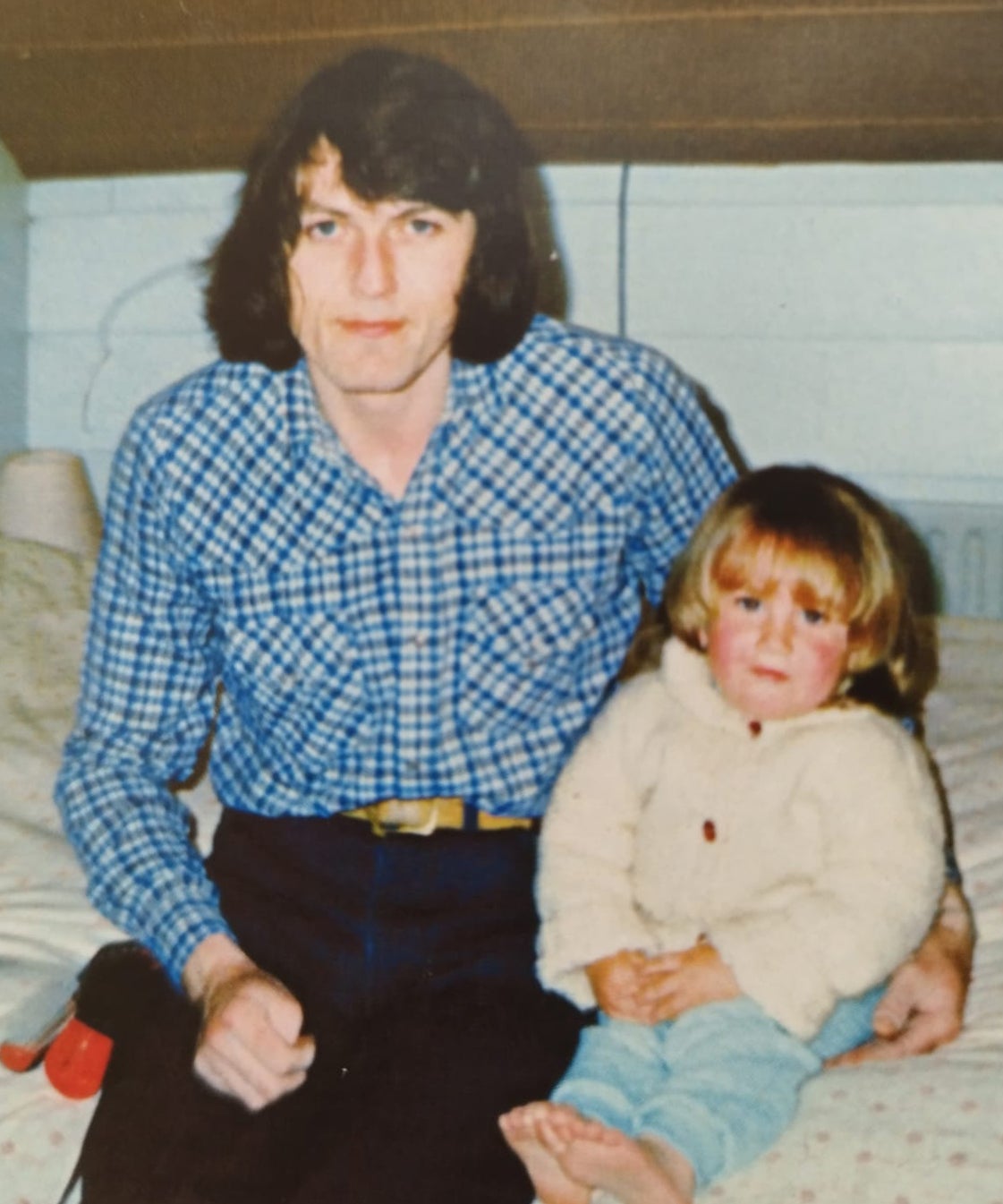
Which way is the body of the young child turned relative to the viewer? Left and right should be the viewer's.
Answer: facing the viewer and to the left of the viewer

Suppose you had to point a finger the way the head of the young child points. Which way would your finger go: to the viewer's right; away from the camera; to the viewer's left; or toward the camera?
toward the camera

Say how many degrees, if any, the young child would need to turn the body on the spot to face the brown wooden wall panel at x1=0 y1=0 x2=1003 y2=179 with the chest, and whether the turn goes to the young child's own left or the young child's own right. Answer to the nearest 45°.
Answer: approximately 135° to the young child's own right

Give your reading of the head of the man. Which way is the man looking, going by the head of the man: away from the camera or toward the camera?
toward the camera

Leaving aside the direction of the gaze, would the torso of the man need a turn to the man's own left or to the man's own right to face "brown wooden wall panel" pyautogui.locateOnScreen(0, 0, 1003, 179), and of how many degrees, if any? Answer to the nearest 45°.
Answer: approximately 180°

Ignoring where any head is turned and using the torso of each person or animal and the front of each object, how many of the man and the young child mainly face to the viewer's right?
0

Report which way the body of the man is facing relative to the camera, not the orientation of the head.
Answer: toward the camera
